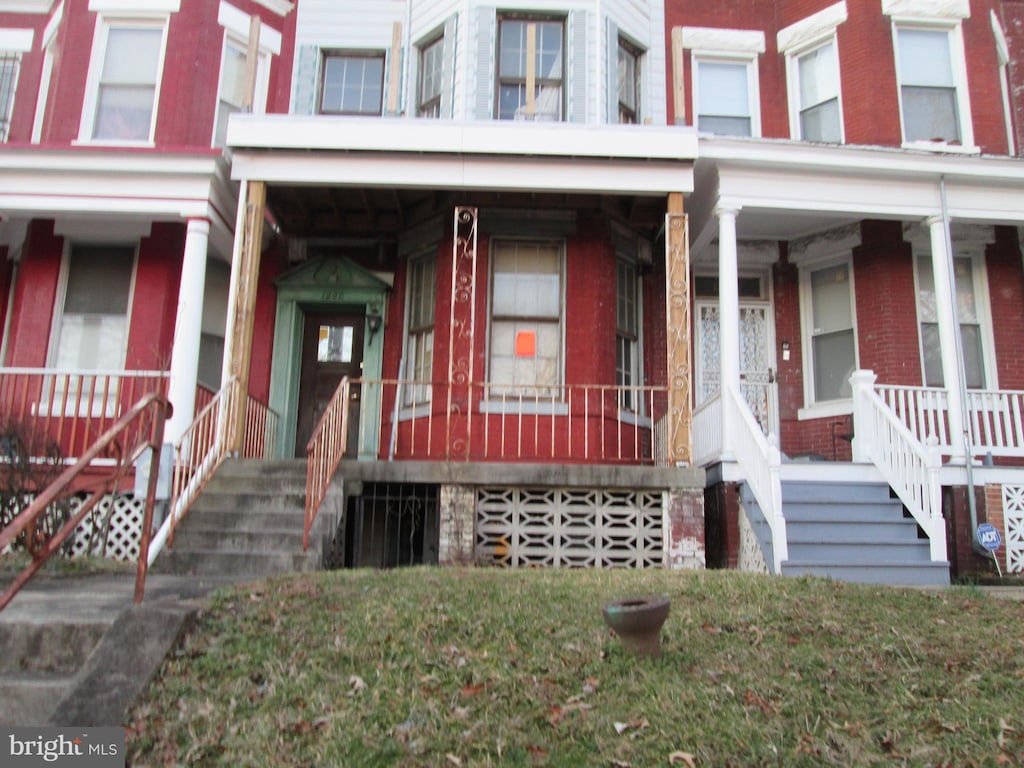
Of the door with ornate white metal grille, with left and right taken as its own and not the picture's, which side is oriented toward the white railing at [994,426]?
left

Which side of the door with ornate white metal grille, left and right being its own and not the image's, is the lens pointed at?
front

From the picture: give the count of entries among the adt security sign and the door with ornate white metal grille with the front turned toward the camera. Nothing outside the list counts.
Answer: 2

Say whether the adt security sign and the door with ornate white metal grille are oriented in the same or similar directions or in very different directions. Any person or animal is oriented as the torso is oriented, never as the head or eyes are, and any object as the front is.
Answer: same or similar directions

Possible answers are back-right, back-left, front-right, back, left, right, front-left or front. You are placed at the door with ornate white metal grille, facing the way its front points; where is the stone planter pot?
front

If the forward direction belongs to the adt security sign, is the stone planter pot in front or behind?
in front
